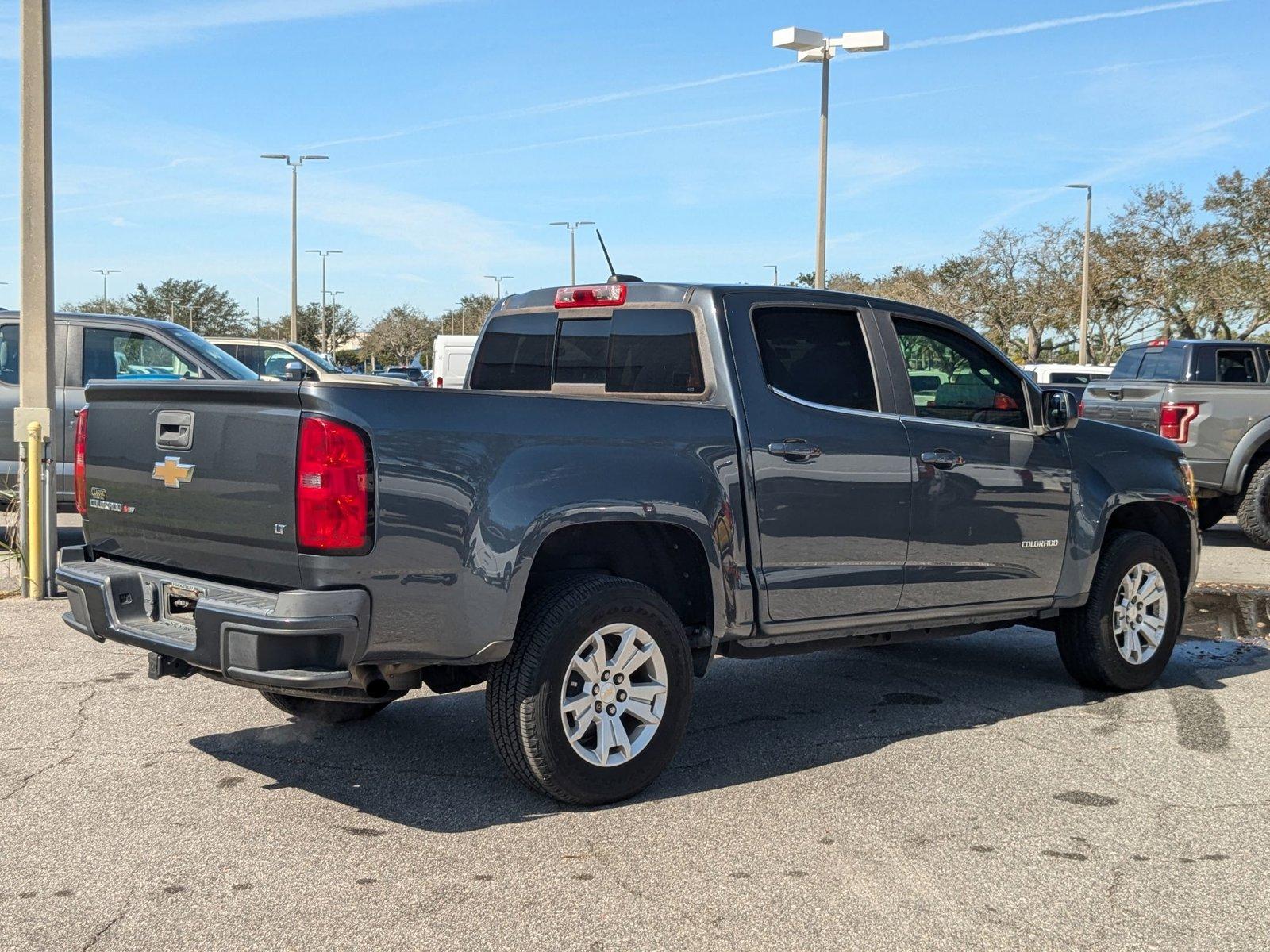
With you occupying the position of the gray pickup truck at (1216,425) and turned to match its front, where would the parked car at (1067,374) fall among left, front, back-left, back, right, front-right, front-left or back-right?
front-left

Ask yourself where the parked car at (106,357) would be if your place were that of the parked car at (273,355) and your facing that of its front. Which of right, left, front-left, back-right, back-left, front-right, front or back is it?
right

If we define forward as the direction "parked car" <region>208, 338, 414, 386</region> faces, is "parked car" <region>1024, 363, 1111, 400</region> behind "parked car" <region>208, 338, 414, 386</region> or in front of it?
in front

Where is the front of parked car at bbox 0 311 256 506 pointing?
to the viewer's right

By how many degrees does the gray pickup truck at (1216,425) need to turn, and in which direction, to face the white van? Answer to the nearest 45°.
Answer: approximately 90° to its left

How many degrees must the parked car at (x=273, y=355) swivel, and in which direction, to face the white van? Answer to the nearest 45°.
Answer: approximately 90° to its left

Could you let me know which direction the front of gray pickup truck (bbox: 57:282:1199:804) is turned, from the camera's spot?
facing away from the viewer and to the right of the viewer

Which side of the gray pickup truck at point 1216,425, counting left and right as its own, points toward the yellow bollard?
back

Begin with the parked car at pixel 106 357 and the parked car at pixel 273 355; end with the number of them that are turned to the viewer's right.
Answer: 2

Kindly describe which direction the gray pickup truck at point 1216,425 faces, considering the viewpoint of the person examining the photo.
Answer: facing away from the viewer and to the right of the viewer

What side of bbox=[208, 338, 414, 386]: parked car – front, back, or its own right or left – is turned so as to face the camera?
right

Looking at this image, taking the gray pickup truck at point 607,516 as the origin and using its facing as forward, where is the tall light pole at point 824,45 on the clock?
The tall light pole is roughly at 11 o'clock from the gray pickup truck.

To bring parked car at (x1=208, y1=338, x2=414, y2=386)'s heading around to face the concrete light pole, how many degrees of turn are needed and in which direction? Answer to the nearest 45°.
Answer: approximately 90° to its right

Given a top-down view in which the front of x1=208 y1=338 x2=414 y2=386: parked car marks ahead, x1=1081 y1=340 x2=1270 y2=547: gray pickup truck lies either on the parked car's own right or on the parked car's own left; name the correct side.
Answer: on the parked car's own right
